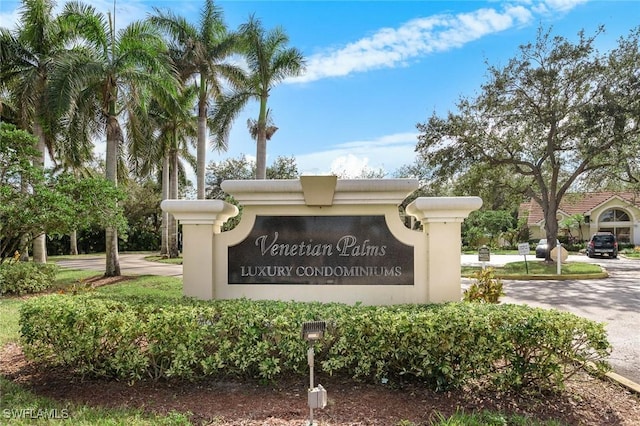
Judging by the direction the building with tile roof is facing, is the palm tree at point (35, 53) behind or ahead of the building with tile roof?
ahead

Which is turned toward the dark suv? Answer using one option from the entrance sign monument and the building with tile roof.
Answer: the building with tile roof

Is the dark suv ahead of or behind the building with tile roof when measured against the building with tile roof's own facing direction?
ahead

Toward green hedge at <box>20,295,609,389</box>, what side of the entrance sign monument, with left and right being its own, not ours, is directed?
front

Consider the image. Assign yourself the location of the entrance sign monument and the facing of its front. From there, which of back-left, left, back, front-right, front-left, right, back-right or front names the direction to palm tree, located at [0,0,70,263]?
back-right

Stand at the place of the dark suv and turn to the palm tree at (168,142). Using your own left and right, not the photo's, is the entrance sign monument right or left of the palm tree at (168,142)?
left

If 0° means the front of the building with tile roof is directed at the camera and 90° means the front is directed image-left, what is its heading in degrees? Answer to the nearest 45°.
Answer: approximately 0°

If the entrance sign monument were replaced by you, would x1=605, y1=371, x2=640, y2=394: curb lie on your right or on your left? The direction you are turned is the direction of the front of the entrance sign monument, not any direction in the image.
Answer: on your left

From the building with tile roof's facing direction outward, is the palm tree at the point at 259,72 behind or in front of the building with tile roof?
in front

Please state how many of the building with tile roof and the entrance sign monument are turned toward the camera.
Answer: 2
